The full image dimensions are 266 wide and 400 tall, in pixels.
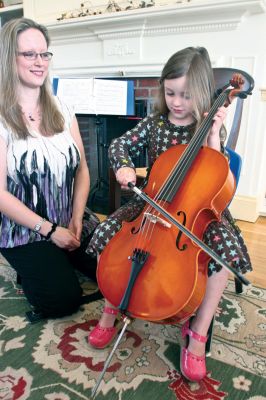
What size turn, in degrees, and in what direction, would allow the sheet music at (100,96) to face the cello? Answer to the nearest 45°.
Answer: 0° — it already faces it

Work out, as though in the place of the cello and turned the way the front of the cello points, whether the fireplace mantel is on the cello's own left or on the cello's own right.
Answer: on the cello's own right

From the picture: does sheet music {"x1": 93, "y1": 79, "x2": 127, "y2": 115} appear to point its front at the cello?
yes

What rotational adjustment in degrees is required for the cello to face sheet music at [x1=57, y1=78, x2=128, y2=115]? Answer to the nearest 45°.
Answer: approximately 135° to its right

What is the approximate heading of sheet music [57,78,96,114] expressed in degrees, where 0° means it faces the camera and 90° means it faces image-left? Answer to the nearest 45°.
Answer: approximately 0°

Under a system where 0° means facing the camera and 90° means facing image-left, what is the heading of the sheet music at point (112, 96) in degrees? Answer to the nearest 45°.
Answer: approximately 0°
